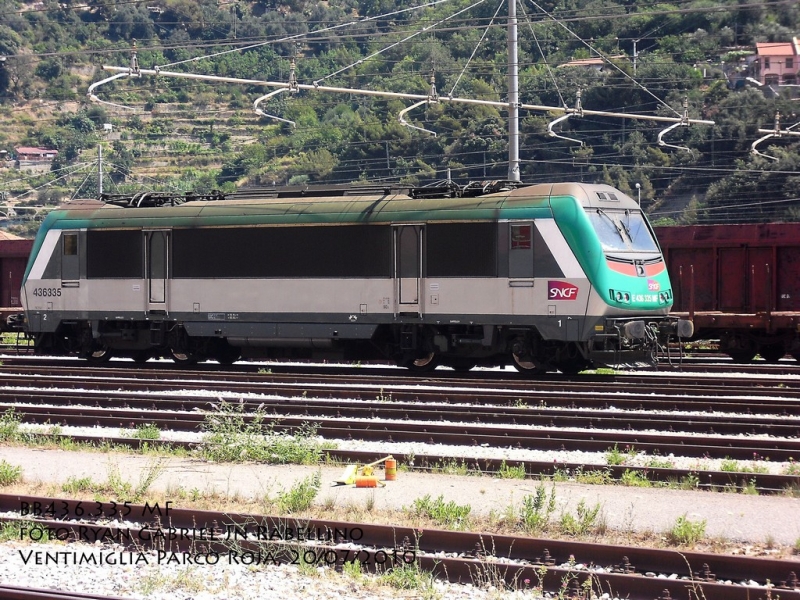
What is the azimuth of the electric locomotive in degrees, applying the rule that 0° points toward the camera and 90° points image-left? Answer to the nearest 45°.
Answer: approximately 315°

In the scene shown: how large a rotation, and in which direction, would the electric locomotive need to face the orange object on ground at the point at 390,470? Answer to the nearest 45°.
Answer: approximately 45° to its right

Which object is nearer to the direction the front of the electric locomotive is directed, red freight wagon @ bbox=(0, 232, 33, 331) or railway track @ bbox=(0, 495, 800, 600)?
the railway track

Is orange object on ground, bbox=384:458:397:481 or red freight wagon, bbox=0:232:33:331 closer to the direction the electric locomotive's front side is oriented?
the orange object on ground

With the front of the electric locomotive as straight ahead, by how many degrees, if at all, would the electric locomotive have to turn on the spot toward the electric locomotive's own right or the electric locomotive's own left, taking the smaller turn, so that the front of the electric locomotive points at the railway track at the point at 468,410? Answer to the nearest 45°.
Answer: approximately 45° to the electric locomotive's own right

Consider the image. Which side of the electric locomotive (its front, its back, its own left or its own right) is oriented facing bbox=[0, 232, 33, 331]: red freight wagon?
back

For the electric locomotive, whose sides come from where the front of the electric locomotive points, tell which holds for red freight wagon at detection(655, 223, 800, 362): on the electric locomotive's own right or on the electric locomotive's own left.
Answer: on the electric locomotive's own left

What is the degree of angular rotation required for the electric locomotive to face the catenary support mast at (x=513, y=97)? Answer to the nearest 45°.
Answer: approximately 90° to its left

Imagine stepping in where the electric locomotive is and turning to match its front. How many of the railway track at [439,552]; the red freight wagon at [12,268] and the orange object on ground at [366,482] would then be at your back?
1

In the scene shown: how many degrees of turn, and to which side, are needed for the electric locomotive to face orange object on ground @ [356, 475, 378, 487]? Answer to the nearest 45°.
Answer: approximately 45° to its right
